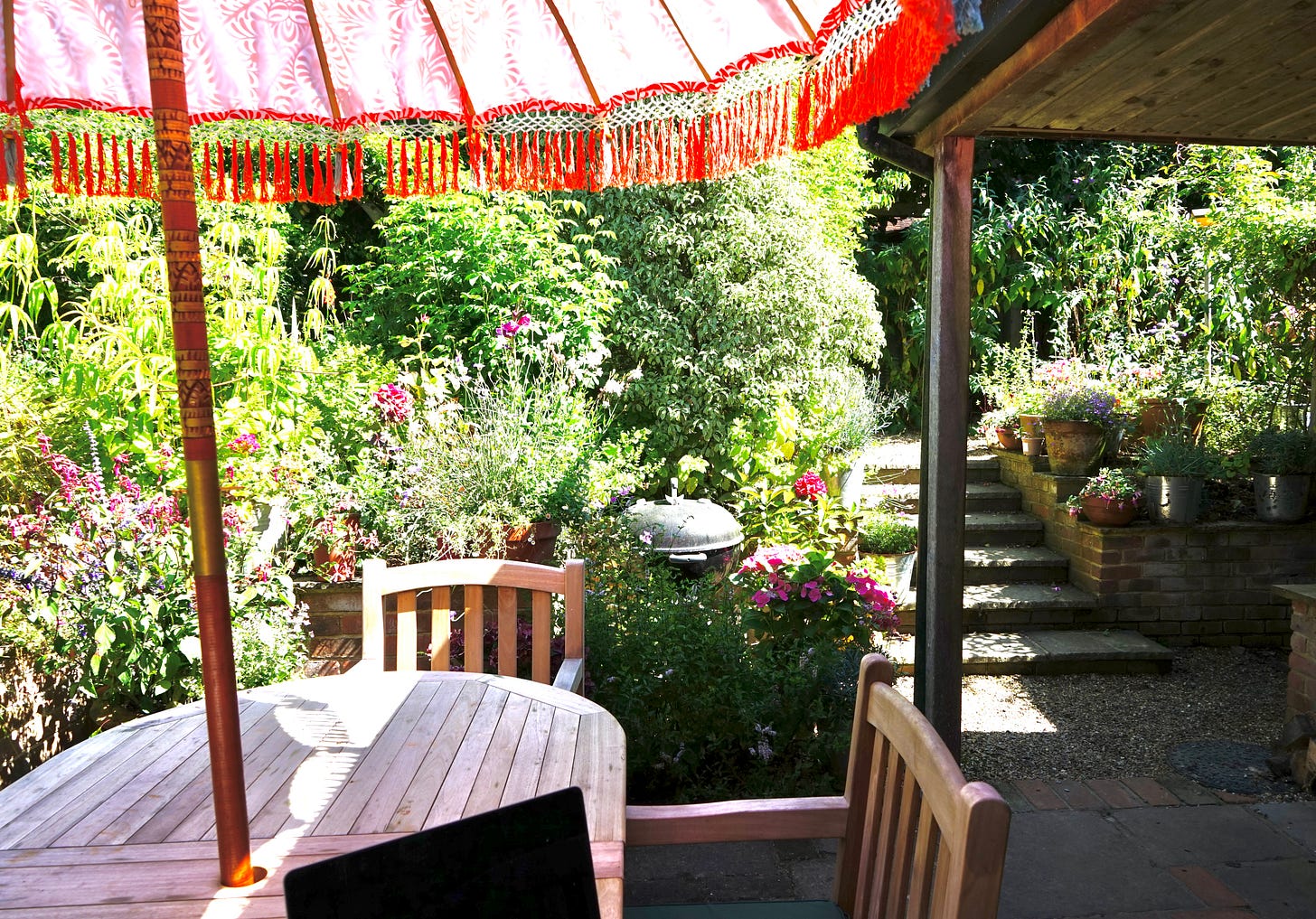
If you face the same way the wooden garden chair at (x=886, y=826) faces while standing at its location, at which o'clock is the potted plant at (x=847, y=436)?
The potted plant is roughly at 3 o'clock from the wooden garden chair.

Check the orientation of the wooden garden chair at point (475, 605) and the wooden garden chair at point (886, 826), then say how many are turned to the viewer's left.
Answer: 1

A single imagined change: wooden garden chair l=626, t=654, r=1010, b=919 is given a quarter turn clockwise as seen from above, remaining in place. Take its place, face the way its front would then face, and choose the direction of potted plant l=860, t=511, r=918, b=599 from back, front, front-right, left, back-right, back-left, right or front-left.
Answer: front

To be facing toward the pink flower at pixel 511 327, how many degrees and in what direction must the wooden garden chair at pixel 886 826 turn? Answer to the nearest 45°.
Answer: approximately 45° to its right

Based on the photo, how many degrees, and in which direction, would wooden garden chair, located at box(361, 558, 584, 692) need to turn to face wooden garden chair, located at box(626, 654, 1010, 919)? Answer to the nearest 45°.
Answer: approximately 45° to its left

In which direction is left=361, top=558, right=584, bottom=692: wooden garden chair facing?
toward the camera

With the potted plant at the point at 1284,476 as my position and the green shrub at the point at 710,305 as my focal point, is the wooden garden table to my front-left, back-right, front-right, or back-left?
front-left

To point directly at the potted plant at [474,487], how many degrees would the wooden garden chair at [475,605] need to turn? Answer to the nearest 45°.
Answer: approximately 180°

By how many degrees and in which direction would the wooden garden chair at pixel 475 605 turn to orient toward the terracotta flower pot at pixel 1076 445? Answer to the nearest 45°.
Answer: approximately 135° to its left

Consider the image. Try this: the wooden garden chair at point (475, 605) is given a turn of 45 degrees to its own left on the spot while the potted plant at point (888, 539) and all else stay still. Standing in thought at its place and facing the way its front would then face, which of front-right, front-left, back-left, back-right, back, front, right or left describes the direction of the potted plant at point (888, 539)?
left

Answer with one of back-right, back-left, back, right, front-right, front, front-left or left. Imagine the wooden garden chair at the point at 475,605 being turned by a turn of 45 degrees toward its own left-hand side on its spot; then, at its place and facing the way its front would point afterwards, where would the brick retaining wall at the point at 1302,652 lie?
front-left

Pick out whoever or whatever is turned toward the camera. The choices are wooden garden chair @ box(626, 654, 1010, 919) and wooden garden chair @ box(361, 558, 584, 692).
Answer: wooden garden chair @ box(361, 558, 584, 692)

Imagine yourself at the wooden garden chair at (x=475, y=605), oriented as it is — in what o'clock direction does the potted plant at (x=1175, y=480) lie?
The potted plant is roughly at 8 o'clock from the wooden garden chair.

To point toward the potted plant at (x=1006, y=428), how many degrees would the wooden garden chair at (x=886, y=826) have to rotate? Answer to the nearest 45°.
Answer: approximately 90° to its right

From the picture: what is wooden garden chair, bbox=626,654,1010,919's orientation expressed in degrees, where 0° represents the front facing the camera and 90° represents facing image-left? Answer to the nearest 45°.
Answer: approximately 90°

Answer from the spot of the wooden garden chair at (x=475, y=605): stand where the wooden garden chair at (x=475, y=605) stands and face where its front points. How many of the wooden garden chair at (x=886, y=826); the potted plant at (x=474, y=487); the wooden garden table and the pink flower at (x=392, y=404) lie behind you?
2

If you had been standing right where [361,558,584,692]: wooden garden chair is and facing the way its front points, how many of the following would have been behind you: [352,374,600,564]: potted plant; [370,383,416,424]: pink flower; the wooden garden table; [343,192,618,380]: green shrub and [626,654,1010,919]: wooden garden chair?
3

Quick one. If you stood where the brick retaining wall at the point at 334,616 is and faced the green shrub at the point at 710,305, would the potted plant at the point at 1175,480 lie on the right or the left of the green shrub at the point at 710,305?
right

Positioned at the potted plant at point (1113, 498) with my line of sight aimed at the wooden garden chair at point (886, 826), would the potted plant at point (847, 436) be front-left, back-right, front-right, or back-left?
back-right

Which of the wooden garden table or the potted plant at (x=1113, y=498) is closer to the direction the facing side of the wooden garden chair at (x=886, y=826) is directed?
the wooden garden table

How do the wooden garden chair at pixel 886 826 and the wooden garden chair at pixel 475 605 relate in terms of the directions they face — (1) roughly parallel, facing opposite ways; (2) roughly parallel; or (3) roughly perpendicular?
roughly perpendicular

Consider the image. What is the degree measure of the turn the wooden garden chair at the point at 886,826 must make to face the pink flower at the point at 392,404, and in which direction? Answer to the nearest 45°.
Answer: approximately 45° to its right
